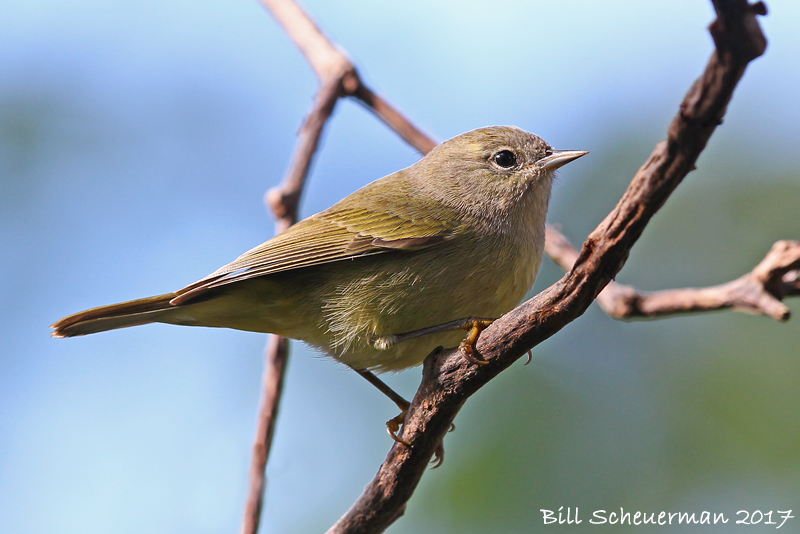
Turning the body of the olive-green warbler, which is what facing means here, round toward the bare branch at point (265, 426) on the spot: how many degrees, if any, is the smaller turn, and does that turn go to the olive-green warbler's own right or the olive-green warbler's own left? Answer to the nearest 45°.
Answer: approximately 135° to the olive-green warbler's own left

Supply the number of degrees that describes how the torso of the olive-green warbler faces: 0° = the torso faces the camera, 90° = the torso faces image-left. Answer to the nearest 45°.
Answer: approximately 270°

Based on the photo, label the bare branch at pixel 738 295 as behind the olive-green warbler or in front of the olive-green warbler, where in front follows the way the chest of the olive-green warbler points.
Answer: in front
